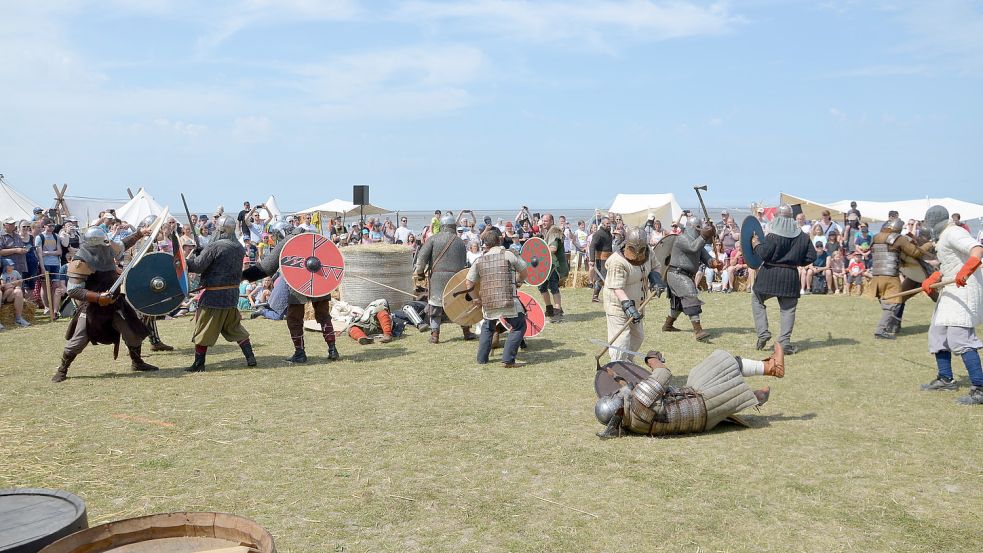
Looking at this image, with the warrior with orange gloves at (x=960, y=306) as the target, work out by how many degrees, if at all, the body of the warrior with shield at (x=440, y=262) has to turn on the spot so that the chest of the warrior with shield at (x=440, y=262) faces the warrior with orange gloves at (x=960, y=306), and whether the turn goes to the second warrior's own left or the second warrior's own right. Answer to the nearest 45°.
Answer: approximately 135° to the second warrior's own right

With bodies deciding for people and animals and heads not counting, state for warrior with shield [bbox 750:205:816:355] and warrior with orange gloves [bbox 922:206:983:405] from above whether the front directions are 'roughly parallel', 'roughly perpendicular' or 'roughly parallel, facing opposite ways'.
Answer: roughly perpendicular

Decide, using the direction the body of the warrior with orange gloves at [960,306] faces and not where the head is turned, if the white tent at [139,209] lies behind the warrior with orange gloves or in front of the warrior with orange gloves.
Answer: in front

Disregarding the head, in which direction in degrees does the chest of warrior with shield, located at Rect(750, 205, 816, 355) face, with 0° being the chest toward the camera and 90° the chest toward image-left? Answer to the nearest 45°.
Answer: approximately 180°

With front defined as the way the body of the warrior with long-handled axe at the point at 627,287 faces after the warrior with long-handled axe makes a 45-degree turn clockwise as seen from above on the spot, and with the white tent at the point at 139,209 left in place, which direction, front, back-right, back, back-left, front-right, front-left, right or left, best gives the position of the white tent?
back-right

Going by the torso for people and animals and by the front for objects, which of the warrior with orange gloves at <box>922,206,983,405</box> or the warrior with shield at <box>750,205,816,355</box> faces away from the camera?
the warrior with shield at <box>750,205,816,355</box>

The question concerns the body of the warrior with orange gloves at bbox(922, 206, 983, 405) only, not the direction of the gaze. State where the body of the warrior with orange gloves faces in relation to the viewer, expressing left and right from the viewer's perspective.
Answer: facing to the left of the viewer
